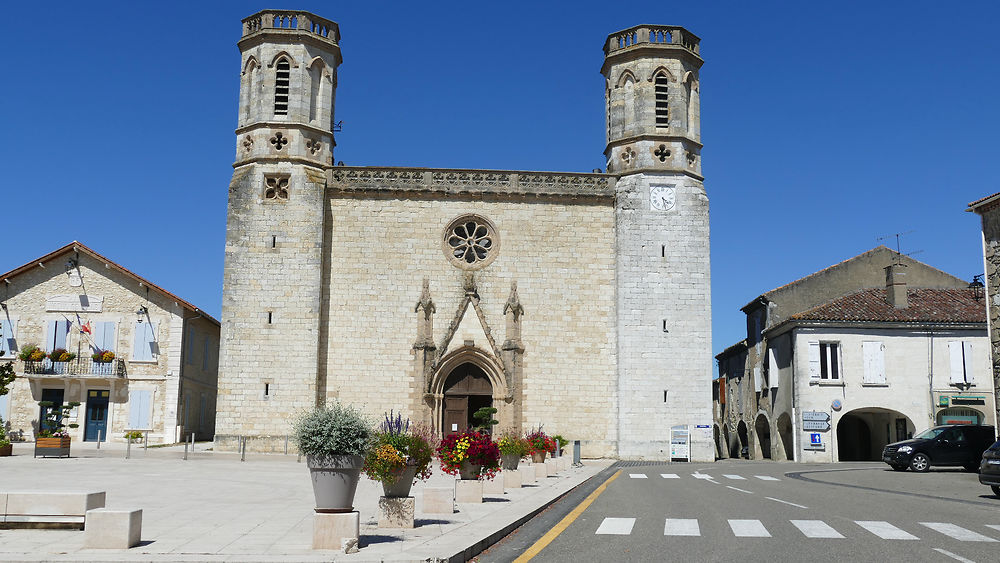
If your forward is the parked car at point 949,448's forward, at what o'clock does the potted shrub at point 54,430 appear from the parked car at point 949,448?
The potted shrub is roughly at 1 o'clock from the parked car.

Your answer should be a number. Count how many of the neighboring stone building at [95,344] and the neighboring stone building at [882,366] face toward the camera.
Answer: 2

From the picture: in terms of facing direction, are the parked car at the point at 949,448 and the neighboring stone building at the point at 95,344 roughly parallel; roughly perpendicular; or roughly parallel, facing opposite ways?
roughly perpendicular

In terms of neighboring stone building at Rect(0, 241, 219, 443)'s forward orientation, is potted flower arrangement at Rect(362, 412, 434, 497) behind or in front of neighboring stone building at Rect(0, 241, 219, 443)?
in front

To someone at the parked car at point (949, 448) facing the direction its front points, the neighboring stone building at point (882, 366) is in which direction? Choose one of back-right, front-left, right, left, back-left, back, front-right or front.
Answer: back-right

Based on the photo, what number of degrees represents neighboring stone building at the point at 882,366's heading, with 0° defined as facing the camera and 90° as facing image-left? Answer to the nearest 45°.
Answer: approximately 0°

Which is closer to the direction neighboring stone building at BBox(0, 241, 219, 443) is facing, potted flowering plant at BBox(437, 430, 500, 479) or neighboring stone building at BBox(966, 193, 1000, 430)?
the potted flowering plant

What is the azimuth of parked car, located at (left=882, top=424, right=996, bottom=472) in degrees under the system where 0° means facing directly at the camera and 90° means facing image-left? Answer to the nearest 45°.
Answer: approximately 45°

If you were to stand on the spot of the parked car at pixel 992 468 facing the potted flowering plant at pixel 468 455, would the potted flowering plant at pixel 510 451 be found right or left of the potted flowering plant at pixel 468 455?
right

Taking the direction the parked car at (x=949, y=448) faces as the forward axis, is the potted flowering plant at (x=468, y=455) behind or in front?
in front

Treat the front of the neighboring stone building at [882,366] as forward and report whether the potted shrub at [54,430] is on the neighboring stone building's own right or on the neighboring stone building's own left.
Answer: on the neighboring stone building's own right
